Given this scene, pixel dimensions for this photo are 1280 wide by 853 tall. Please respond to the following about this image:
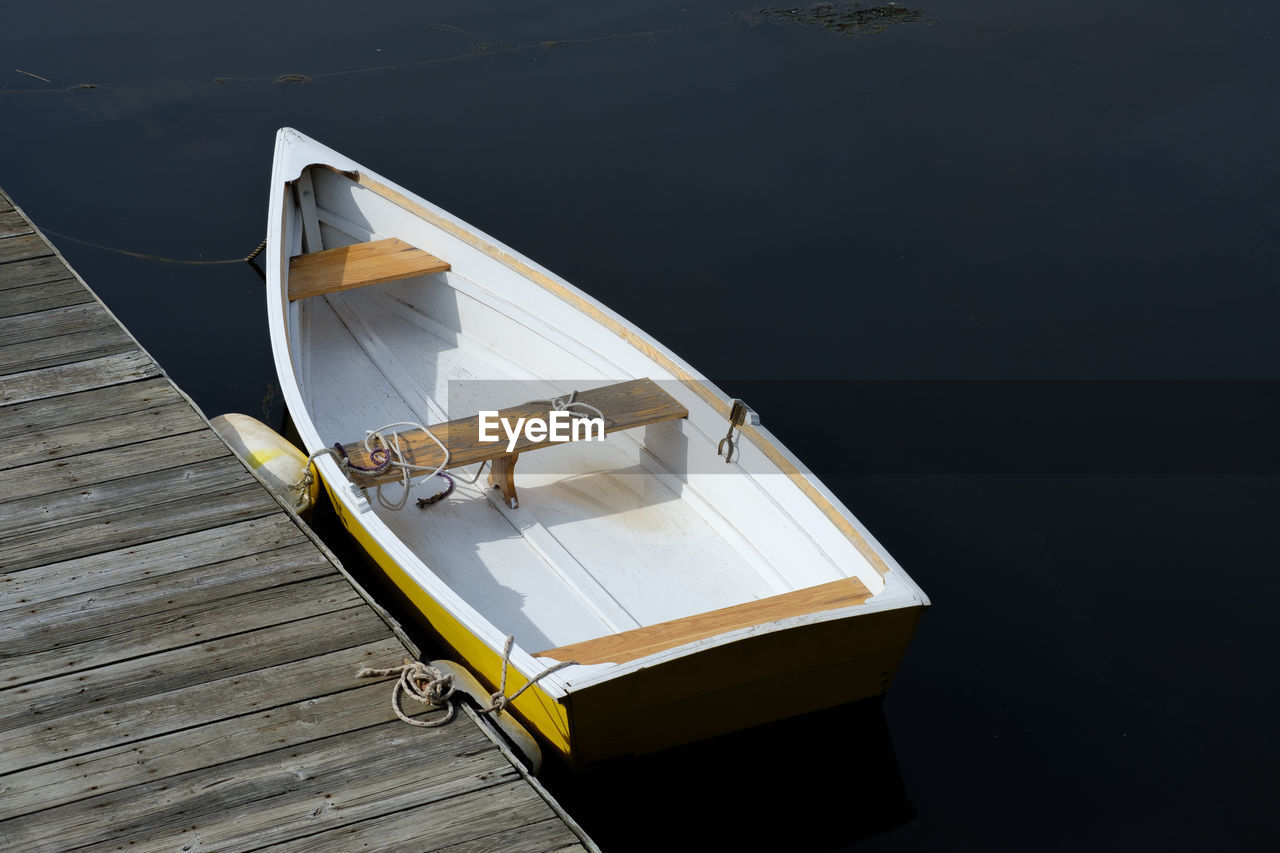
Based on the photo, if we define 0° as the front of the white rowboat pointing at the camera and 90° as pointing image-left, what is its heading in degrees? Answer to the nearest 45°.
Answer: approximately 135°

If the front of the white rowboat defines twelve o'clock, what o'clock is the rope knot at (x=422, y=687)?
The rope knot is roughly at 8 o'clock from the white rowboat.
